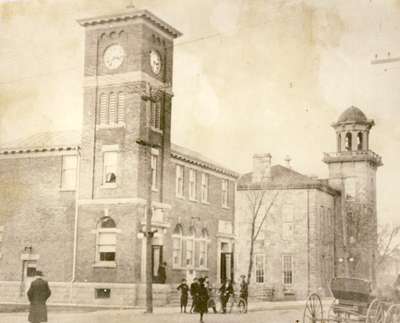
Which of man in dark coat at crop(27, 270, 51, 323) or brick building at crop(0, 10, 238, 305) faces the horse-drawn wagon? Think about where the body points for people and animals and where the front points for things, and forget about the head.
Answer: the brick building

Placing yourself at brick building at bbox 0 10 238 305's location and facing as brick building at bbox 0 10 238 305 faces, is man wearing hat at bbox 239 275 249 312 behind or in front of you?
in front

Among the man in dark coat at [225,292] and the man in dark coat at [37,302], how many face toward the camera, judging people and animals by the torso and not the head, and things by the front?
1

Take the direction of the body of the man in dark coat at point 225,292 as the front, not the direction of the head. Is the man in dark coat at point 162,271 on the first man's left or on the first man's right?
on the first man's right
